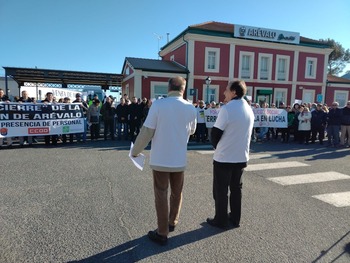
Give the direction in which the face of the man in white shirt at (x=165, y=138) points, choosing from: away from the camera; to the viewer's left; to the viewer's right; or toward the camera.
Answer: away from the camera

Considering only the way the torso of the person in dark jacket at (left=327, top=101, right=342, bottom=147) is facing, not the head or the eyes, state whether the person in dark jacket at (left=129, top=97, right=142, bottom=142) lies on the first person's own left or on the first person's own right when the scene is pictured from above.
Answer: on the first person's own right

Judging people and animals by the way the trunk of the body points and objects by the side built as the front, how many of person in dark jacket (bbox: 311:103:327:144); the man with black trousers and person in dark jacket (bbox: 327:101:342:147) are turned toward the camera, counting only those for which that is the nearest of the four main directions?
2

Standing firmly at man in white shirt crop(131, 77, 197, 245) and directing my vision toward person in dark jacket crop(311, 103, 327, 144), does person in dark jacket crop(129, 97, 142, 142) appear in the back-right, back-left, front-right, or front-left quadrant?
front-left

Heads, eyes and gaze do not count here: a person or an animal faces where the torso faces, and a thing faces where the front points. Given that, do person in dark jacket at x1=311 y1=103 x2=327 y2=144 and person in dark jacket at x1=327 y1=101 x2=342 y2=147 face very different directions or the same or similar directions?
same or similar directions

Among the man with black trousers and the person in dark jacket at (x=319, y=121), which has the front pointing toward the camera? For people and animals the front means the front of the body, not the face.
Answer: the person in dark jacket

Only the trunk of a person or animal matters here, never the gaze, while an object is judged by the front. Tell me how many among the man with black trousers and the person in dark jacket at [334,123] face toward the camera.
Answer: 1

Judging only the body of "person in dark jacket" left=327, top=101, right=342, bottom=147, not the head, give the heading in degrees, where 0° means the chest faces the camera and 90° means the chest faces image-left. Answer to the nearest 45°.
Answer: approximately 0°

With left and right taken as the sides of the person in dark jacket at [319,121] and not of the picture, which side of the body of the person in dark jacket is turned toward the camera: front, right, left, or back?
front

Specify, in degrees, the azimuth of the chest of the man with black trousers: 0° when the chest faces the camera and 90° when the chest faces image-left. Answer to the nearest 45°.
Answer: approximately 135°

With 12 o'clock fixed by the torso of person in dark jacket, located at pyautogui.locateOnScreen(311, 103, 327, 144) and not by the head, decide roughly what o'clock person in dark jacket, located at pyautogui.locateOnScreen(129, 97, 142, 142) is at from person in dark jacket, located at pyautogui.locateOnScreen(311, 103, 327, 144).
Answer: person in dark jacket, located at pyautogui.locateOnScreen(129, 97, 142, 142) is roughly at 2 o'clock from person in dark jacket, located at pyautogui.locateOnScreen(311, 103, 327, 144).

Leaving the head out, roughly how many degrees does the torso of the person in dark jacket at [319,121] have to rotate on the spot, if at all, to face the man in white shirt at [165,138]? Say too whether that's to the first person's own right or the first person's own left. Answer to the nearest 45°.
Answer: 0° — they already face them

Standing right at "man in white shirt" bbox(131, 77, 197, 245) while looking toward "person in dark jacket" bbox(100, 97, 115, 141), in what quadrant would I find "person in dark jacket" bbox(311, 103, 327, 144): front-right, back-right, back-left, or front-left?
front-right

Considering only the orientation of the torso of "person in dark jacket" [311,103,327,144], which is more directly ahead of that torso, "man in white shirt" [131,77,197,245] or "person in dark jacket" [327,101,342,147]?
the man in white shirt
